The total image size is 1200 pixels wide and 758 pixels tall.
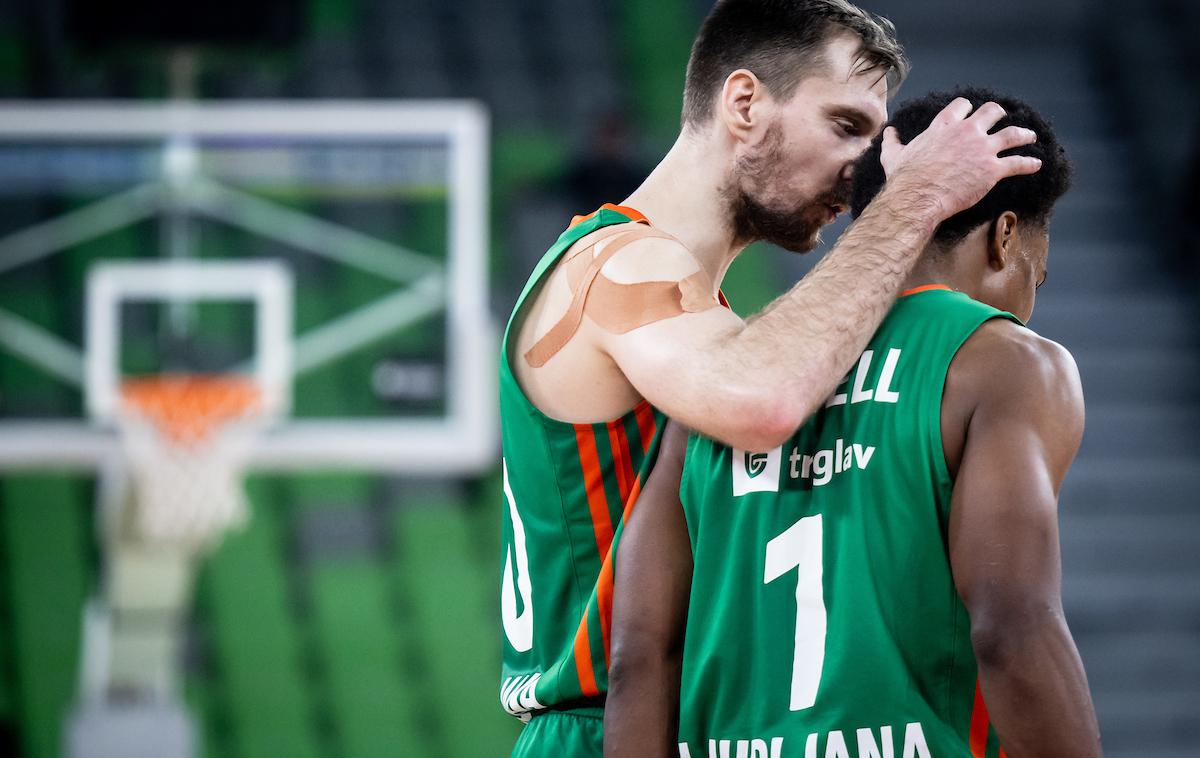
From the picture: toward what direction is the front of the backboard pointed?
toward the camera

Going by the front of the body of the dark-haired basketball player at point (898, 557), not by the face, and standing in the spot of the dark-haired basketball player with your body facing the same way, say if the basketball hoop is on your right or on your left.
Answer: on your left

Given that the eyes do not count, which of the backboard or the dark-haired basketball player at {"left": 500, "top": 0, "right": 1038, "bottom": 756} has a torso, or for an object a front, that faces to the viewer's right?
the dark-haired basketball player

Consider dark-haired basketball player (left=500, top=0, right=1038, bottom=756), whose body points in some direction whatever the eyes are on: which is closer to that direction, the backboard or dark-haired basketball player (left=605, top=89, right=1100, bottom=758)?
the dark-haired basketball player

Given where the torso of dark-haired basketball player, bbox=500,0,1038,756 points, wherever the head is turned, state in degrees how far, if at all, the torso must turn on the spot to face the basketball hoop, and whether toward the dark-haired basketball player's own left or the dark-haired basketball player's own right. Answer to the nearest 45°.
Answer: approximately 135° to the dark-haired basketball player's own left

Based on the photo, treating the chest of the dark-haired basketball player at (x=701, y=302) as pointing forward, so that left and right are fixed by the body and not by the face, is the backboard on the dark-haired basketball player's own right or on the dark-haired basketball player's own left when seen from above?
on the dark-haired basketball player's own left

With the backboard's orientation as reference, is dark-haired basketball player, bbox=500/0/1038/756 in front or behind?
in front

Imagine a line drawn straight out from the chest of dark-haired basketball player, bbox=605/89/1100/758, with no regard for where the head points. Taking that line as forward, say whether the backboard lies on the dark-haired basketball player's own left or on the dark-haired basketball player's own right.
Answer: on the dark-haired basketball player's own left

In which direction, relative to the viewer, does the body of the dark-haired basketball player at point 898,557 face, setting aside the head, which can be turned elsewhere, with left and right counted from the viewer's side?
facing away from the viewer and to the right of the viewer

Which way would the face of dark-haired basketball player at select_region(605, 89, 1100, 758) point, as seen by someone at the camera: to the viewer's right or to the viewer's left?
to the viewer's right

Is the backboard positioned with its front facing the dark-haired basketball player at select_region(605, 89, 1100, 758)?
yes

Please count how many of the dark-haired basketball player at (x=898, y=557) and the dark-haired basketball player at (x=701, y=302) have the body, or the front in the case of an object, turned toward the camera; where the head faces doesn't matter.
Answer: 0

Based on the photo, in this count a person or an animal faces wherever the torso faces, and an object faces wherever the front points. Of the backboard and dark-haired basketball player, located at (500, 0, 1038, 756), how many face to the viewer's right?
1

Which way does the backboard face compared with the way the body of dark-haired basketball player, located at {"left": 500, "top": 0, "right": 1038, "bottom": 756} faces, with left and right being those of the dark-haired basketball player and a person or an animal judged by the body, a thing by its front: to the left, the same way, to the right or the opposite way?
to the right

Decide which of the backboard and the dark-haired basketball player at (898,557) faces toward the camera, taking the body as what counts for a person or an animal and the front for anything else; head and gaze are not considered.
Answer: the backboard

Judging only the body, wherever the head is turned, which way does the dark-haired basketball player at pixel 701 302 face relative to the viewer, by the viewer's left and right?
facing to the right of the viewer
